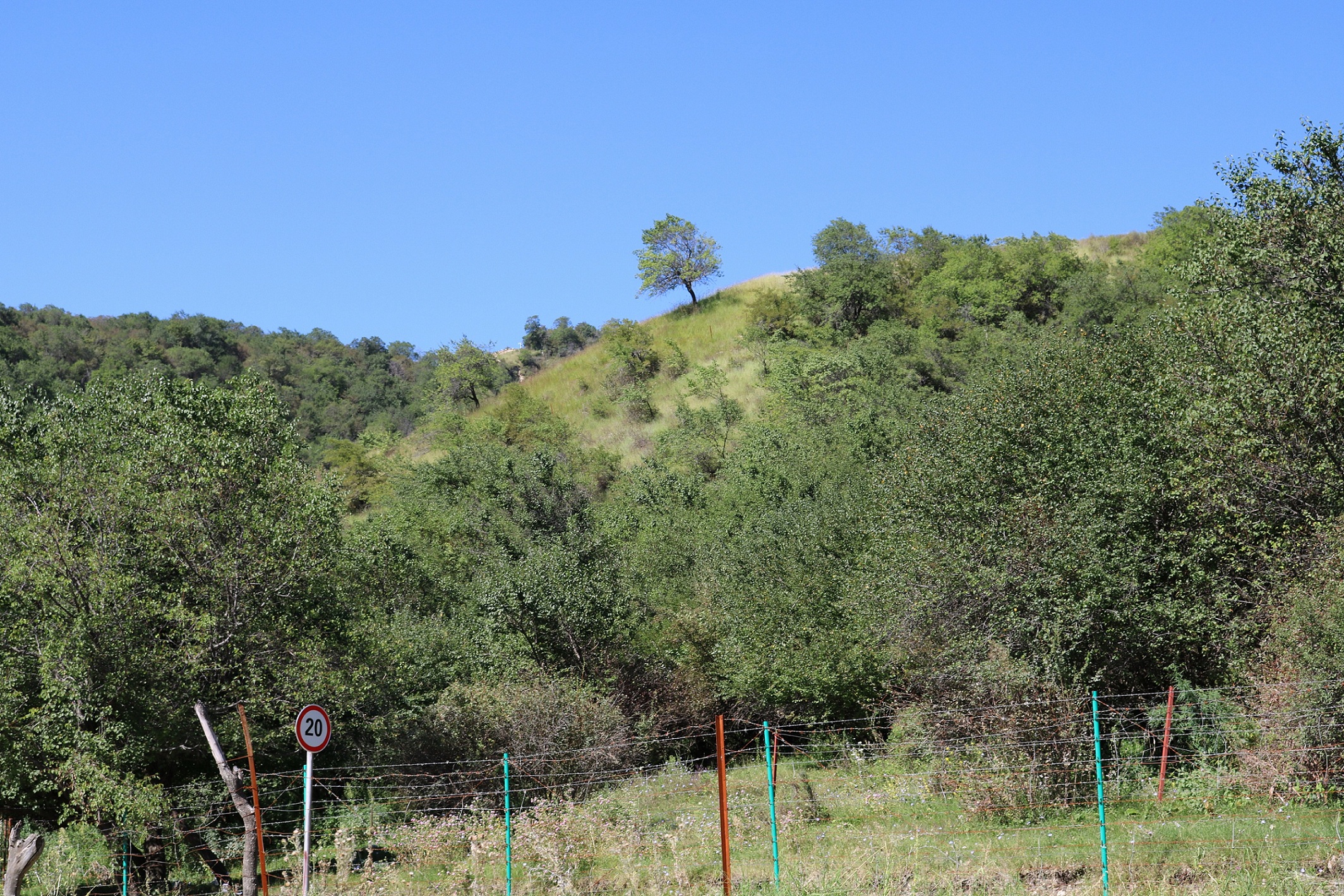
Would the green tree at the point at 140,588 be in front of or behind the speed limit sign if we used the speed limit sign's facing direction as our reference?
behind

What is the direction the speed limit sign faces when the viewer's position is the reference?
facing the viewer and to the right of the viewer

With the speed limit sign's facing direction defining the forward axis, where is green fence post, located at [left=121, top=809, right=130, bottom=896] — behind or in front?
behind
